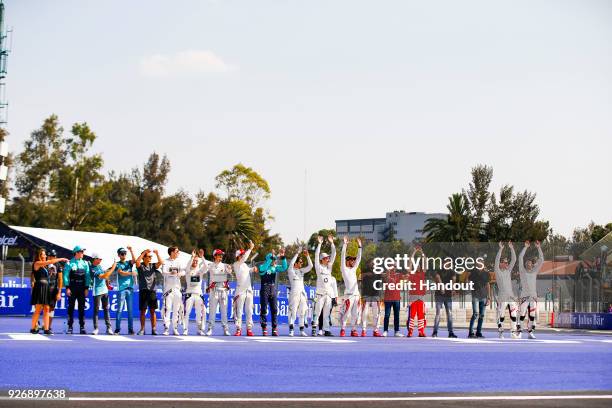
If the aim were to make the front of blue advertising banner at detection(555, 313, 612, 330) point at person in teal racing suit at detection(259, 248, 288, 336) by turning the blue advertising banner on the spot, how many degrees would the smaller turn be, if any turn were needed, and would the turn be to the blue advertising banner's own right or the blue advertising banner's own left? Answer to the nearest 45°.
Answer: approximately 45° to the blue advertising banner's own right

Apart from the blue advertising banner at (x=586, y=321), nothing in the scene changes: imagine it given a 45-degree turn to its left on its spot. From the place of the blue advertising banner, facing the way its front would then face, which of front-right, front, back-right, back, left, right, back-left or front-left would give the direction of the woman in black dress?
right

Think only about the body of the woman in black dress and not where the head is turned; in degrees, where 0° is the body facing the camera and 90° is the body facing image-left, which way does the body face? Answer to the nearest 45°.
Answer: approximately 315°

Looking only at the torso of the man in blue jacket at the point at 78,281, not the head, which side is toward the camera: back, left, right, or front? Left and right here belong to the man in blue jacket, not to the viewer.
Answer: front

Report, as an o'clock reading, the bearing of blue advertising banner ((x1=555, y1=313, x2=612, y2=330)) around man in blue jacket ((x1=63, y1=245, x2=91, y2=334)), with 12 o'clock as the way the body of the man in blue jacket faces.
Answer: The blue advertising banner is roughly at 8 o'clock from the man in blue jacket.

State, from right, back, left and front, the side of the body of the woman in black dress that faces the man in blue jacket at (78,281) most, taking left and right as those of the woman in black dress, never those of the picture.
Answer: front

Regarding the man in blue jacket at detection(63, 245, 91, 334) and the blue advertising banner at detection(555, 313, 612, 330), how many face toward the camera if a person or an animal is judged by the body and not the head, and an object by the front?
2

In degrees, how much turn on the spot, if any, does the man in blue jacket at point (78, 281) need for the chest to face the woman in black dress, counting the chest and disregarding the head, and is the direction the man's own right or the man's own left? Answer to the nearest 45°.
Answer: approximately 45° to the man's own right

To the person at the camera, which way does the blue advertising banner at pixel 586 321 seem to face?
facing the viewer

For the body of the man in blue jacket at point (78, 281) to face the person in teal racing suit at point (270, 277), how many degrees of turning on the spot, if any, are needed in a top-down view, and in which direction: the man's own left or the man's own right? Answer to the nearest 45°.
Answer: approximately 90° to the man's own left

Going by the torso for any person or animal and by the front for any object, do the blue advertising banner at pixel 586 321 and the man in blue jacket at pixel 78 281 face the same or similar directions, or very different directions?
same or similar directions
